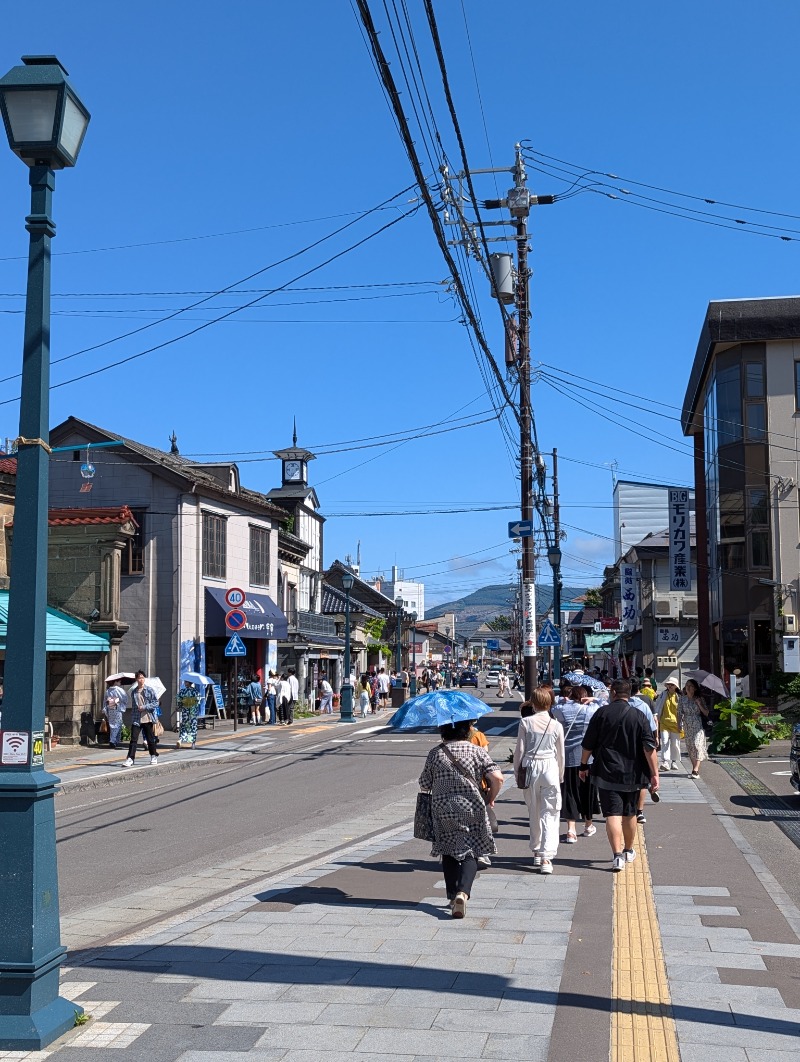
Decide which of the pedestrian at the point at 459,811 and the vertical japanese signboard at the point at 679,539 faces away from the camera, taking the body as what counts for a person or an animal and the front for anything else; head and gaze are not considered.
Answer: the pedestrian

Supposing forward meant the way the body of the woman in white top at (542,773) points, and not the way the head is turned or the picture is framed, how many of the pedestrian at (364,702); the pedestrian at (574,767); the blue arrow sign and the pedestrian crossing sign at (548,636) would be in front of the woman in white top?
4

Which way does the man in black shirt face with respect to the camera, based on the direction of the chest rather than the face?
away from the camera

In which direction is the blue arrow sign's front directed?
toward the camera

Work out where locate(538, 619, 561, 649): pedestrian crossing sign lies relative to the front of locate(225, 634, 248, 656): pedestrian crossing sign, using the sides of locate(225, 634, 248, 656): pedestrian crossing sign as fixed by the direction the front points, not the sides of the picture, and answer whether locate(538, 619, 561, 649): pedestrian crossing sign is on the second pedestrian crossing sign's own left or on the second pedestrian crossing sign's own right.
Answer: on the second pedestrian crossing sign's own left

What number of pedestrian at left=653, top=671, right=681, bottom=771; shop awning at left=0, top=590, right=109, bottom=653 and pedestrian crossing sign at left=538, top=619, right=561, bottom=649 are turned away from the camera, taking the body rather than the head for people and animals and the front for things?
0

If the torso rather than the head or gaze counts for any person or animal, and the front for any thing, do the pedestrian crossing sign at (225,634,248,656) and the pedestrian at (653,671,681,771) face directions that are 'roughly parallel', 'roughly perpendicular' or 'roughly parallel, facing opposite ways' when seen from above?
roughly parallel

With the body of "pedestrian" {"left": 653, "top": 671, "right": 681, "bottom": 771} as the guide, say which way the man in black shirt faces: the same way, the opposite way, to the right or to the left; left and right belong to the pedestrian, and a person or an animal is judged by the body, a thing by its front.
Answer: the opposite way

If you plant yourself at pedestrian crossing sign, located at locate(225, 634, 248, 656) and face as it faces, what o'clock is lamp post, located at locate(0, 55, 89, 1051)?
The lamp post is roughly at 12 o'clock from the pedestrian crossing sign.

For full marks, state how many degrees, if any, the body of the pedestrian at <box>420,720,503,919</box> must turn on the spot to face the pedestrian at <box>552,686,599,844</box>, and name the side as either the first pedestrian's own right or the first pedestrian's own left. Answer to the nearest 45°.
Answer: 0° — they already face them

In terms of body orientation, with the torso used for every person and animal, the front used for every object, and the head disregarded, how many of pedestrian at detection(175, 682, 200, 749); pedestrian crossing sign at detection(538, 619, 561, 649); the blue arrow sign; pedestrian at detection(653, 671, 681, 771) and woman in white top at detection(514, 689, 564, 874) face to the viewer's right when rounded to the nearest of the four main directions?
0

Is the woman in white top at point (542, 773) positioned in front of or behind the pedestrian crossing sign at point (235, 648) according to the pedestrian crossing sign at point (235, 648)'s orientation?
in front

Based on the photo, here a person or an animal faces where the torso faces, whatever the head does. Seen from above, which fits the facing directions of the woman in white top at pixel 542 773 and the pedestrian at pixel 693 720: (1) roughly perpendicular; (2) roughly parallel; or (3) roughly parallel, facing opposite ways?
roughly parallel, facing opposite ways

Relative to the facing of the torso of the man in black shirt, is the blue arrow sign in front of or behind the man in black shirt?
in front

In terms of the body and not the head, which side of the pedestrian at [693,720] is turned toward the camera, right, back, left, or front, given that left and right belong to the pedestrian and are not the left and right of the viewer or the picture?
front
